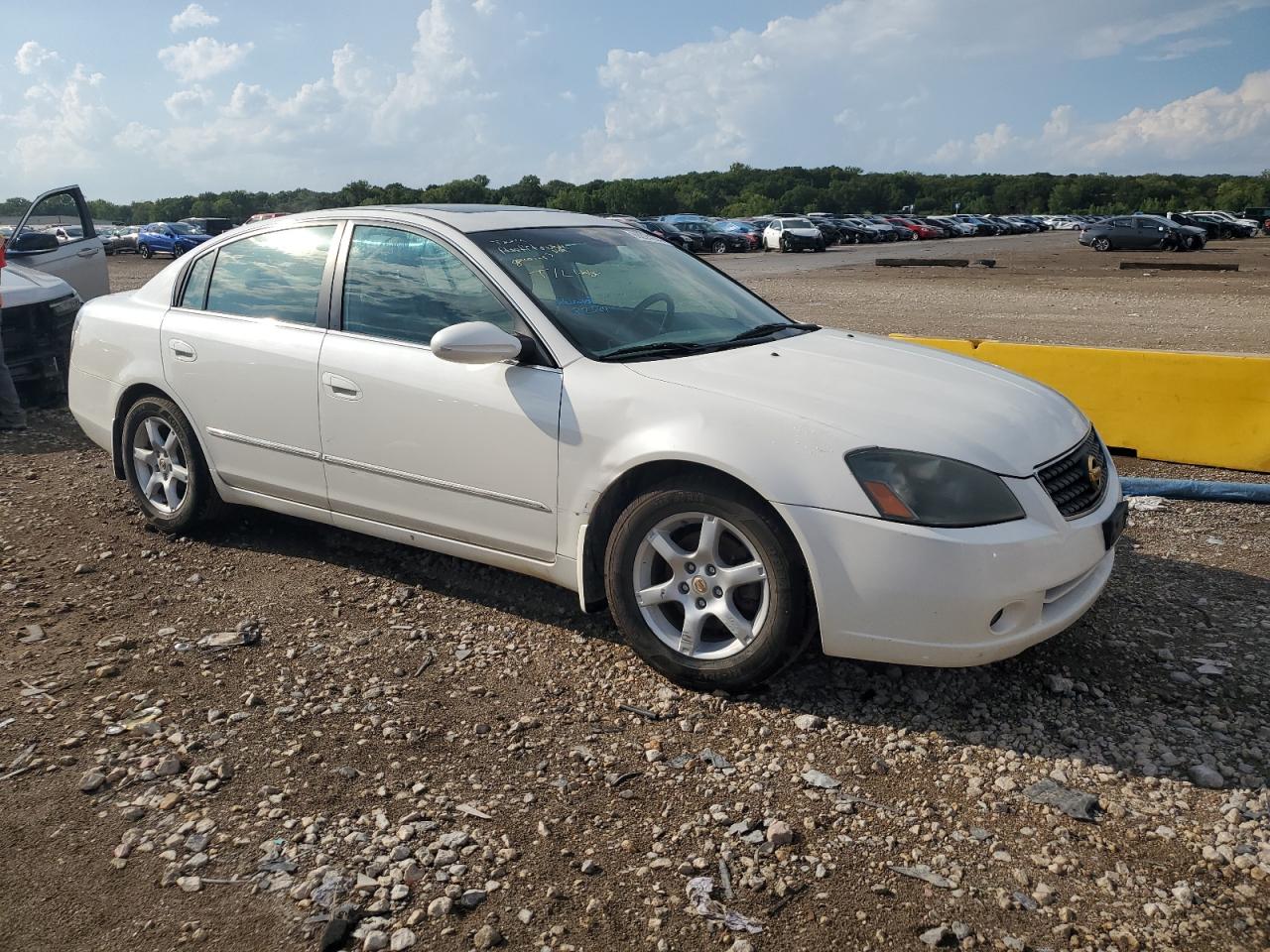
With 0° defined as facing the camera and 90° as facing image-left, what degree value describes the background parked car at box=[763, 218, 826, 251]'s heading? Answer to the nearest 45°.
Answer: approximately 315°

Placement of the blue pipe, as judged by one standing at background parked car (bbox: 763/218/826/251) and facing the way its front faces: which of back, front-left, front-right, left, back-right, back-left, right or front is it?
front-right

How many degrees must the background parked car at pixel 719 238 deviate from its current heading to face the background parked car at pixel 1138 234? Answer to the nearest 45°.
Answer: approximately 45° to its left

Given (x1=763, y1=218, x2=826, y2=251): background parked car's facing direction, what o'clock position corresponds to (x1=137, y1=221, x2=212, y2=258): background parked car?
(x1=137, y1=221, x2=212, y2=258): background parked car is roughly at 4 o'clock from (x1=763, y1=218, x2=826, y2=251): background parked car.

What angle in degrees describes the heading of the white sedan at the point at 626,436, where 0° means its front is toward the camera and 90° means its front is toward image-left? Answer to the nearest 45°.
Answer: approximately 315°

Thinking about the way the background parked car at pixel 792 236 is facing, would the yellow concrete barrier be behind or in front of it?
in front

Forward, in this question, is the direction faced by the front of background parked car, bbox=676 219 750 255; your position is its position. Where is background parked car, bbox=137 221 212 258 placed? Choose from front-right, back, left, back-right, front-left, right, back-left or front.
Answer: back-right

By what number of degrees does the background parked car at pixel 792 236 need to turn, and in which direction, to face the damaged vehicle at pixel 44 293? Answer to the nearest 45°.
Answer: approximately 45° to its right

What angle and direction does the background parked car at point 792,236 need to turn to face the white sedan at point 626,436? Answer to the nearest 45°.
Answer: approximately 45° to its right

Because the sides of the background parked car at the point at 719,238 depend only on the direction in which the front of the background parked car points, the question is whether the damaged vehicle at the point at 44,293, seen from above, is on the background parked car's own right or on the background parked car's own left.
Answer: on the background parked car's own right

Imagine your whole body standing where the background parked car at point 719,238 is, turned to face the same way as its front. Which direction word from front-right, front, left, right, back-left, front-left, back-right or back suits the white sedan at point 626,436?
front-right

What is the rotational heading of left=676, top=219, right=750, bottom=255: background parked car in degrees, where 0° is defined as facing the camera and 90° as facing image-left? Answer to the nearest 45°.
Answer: approximately 315°
